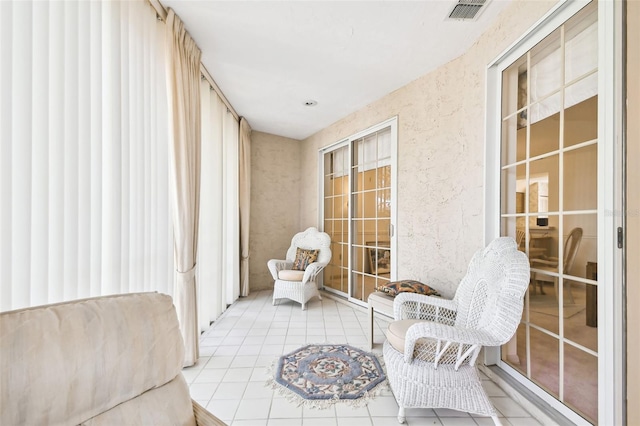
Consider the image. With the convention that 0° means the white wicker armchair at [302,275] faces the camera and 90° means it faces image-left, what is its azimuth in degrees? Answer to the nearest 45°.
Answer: approximately 45°

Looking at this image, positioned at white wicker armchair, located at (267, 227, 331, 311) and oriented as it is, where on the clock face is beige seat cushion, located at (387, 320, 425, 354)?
The beige seat cushion is roughly at 10 o'clock from the white wicker armchair.

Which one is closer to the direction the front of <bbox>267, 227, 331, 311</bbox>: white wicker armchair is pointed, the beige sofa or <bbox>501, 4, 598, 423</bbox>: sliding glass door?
the beige sofa

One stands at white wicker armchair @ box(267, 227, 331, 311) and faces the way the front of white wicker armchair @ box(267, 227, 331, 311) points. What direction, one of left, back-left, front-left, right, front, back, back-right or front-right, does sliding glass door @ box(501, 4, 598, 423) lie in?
left

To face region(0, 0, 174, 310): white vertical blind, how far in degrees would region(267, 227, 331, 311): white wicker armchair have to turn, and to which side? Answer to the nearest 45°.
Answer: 0° — it already faces it
